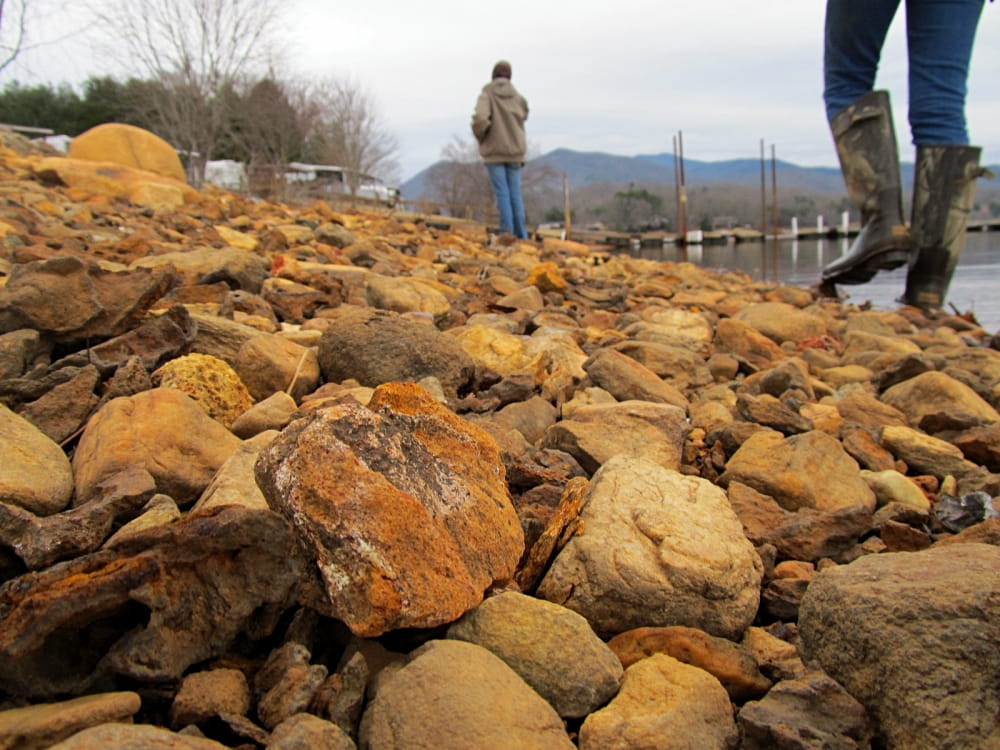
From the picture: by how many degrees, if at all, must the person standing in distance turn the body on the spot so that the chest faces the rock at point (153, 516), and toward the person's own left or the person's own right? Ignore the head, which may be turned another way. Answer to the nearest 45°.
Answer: approximately 180°

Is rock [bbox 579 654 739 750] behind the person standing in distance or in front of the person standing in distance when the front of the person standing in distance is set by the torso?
behind

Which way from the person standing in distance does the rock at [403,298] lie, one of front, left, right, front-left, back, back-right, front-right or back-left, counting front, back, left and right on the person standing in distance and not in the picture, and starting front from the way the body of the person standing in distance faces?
back

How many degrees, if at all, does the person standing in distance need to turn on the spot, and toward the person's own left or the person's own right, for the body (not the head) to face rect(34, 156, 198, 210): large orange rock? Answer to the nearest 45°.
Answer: approximately 135° to the person's own left

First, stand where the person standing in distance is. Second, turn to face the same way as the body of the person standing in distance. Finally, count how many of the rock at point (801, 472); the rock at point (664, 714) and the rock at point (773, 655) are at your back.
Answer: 3

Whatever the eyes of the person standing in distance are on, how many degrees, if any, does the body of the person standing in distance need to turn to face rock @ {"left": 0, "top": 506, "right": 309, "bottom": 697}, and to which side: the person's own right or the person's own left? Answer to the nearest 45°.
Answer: approximately 180°

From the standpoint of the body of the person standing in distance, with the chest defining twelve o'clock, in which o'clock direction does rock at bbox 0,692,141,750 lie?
The rock is roughly at 6 o'clock from the person standing in distance.

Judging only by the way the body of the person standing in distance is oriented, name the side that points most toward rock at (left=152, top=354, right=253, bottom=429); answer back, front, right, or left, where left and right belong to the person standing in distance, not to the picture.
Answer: back

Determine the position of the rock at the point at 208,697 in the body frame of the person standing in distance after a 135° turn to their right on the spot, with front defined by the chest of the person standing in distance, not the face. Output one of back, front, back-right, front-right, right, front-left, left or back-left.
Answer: front-right

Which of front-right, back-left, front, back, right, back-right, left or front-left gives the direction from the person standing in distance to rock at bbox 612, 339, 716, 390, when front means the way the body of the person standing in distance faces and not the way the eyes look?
back

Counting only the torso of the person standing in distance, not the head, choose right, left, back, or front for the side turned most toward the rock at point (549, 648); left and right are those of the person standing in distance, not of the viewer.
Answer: back

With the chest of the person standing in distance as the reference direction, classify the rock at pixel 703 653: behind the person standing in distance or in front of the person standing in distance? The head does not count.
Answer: behind

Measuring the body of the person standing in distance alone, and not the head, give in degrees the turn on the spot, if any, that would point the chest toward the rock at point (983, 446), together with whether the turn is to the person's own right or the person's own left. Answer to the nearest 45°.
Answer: approximately 180°

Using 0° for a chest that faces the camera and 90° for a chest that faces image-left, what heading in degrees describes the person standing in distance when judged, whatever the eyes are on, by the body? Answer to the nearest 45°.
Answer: approximately 180°
